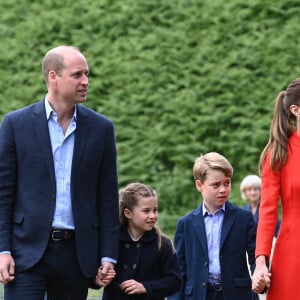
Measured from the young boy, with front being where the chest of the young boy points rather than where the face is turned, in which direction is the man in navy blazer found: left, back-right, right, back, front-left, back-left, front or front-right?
front-right

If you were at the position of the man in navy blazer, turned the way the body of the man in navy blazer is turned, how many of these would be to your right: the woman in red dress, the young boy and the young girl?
0

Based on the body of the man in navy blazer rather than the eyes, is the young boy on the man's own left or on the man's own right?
on the man's own left

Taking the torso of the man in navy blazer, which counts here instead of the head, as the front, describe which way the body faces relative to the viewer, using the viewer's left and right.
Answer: facing the viewer

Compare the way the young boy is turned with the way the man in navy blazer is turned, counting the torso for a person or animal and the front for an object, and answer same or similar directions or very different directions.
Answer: same or similar directions

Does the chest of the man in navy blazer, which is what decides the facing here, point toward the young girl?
no

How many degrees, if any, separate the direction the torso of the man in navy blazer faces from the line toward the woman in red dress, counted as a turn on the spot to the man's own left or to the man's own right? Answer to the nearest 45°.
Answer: approximately 90° to the man's own left

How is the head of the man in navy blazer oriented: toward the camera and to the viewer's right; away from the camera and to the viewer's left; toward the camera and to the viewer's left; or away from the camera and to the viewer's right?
toward the camera and to the viewer's right

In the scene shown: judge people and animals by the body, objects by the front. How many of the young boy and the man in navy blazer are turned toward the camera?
2

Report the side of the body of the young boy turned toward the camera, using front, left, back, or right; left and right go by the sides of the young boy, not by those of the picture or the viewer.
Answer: front

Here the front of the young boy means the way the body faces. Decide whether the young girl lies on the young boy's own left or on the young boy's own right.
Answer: on the young boy's own right
